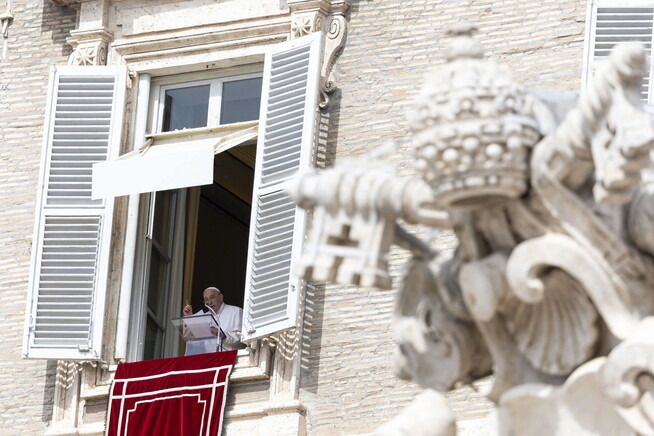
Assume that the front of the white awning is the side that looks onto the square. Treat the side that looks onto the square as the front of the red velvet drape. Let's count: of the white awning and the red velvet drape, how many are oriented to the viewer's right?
0

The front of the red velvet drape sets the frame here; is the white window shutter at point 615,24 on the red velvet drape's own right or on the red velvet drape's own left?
on the red velvet drape's own left

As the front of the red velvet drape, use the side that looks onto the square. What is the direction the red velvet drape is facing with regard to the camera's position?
facing the viewer and to the left of the viewer

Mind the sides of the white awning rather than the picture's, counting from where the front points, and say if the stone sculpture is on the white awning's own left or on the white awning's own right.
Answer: on the white awning's own left

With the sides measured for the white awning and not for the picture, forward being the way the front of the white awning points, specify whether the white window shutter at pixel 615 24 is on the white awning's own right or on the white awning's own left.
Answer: on the white awning's own left

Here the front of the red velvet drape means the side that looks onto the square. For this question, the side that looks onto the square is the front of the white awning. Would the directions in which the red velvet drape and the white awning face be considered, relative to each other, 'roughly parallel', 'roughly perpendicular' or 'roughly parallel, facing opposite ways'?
roughly parallel

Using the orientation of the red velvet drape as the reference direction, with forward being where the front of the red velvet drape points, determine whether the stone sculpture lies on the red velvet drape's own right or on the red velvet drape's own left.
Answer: on the red velvet drape's own left
